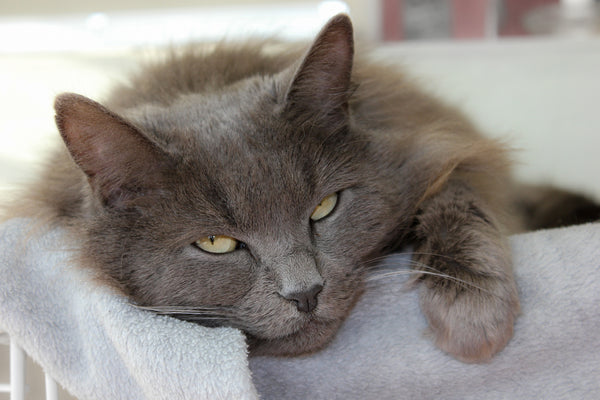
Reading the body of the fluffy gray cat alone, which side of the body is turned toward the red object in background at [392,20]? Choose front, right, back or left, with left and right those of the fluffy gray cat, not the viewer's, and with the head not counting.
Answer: back

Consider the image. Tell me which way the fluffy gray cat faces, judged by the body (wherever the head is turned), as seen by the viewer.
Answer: toward the camera

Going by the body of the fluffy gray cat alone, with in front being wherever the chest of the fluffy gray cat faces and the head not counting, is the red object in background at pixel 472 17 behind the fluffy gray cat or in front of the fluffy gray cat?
behind
